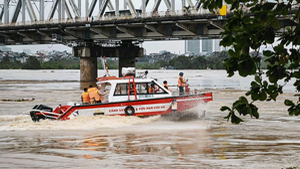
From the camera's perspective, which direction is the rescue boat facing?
to the viewer's right
